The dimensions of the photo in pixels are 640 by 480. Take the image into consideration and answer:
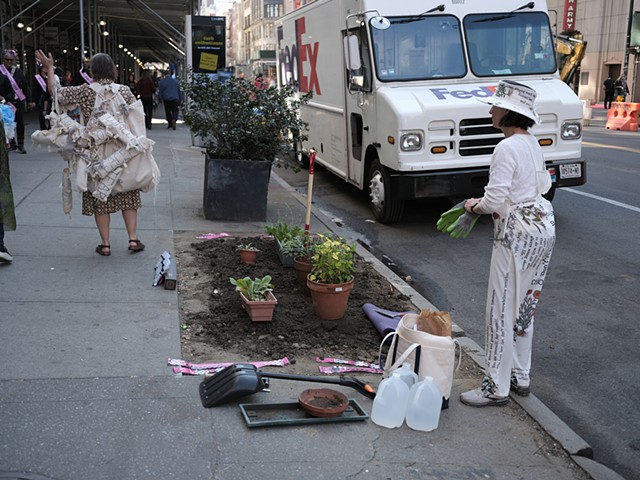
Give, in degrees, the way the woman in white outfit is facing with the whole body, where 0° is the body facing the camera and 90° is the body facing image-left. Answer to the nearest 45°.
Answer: approximately 90°

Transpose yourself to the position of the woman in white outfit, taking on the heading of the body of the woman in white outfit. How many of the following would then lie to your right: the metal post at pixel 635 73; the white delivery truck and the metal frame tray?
2

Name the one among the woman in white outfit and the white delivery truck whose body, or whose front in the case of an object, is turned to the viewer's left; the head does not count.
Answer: the woman in white outfit

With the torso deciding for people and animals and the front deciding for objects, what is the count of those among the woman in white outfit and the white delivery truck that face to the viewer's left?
1

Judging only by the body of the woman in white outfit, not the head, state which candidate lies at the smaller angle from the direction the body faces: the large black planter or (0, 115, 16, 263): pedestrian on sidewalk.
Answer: the pedestrian on sidewalk

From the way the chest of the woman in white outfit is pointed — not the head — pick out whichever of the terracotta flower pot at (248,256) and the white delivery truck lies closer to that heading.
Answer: the terracotta flower pot

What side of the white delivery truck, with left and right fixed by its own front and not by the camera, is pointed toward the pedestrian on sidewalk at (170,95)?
back

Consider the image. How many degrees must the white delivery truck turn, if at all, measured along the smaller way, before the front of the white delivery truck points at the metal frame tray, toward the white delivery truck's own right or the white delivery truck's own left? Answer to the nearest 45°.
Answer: approximately 45° to the white delivery truck's own right

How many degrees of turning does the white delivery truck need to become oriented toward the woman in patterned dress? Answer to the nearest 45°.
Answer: approximately 90° to its right

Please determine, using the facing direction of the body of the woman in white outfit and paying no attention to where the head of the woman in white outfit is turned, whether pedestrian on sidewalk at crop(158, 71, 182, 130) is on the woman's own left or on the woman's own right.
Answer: on the woman's own right
